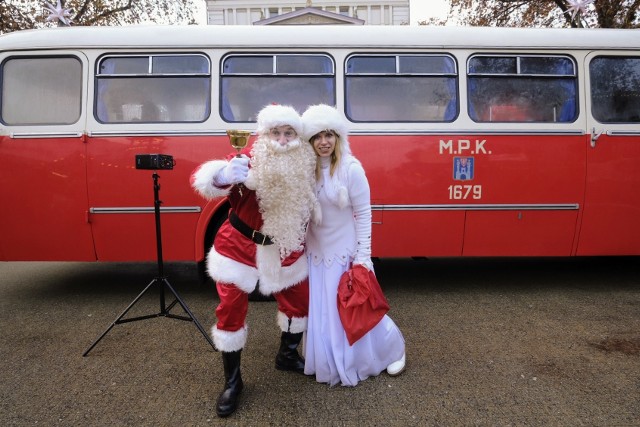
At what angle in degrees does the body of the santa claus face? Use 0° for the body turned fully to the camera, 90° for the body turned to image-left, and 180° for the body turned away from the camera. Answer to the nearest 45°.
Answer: approximately 0°
